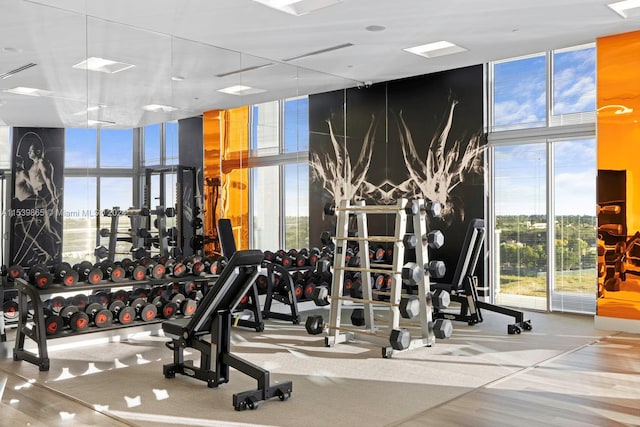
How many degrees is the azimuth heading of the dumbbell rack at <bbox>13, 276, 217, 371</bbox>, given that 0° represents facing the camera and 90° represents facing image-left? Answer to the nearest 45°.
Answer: approximately 315°

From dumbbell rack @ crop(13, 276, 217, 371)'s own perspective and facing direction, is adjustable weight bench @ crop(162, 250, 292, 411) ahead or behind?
ahead
